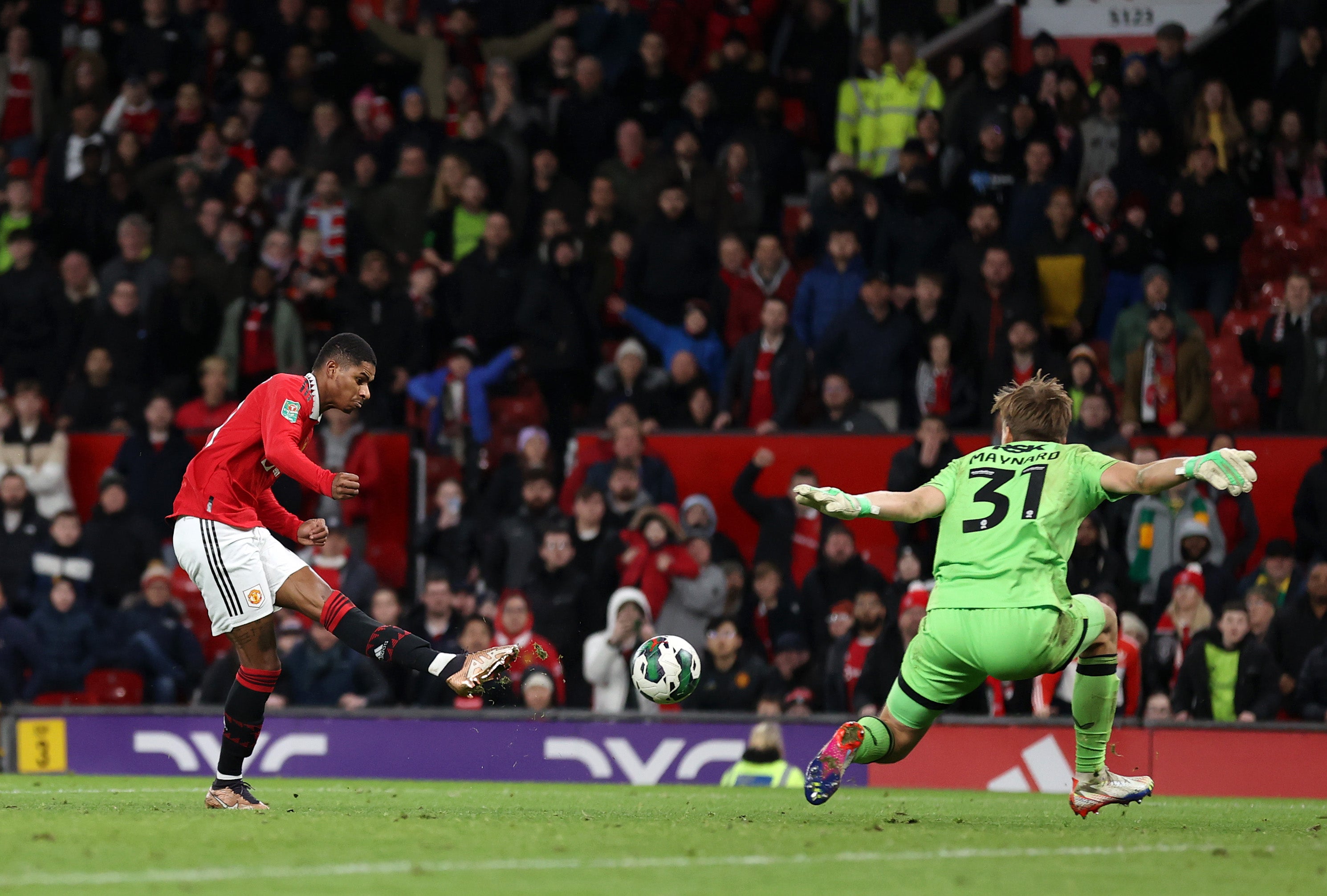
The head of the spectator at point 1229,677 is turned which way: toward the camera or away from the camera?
toward the camera

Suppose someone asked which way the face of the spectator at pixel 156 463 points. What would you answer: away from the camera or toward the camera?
toward the camera

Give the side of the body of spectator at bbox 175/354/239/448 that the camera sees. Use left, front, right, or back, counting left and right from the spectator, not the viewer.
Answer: front

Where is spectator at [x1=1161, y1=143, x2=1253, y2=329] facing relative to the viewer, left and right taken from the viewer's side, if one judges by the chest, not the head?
facing the viewer

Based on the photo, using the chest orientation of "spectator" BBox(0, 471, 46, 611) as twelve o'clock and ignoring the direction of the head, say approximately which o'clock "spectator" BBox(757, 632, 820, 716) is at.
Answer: "spectator" BBox(757, 632, 820, 716) is roughly at 10 o'clock from "spectator" BBox(0, 471, 46, 611).

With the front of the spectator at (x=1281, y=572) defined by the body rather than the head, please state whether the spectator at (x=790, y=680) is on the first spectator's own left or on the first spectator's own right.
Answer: on the first spectator's own right

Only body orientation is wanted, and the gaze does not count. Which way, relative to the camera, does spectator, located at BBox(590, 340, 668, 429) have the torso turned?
toward the camera

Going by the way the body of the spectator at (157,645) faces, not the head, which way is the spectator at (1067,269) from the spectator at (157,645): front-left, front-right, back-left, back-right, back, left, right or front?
left

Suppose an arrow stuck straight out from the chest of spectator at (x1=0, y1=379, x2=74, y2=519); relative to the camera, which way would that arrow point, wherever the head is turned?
toward the camera

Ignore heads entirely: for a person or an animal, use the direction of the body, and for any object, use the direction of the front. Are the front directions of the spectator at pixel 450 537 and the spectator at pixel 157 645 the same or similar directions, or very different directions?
same or similar directions

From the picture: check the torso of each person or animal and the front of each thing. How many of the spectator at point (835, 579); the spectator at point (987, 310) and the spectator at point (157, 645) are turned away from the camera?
0

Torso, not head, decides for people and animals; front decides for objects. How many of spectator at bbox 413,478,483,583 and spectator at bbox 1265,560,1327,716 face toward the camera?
2

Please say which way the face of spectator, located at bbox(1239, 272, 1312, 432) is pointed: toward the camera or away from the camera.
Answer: toward the camera

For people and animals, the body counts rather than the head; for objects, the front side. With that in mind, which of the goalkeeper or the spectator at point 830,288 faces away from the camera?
the goalkeeper

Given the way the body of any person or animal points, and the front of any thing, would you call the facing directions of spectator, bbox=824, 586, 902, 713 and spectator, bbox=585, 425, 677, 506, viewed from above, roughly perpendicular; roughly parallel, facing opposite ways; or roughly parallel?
roughly parallel
